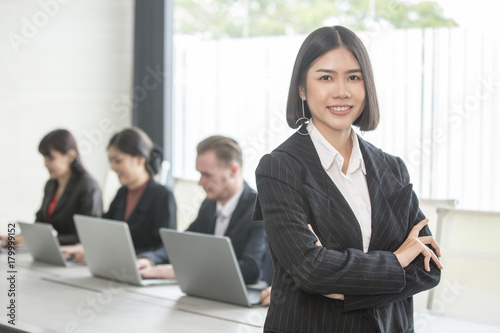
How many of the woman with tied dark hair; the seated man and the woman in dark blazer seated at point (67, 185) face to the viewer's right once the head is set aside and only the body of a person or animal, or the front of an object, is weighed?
0

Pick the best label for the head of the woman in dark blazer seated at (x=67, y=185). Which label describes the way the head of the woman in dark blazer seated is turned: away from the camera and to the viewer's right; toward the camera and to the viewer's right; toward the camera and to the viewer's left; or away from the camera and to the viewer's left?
toward the camera and to the viewer's left

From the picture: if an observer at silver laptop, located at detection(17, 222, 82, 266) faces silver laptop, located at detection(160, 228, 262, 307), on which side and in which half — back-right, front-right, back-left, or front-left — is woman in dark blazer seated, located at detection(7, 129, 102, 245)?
back-left

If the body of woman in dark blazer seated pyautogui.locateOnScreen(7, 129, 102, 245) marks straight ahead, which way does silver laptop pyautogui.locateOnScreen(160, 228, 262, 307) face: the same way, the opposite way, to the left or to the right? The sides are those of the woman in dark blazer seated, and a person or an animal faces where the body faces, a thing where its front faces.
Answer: the opposite way

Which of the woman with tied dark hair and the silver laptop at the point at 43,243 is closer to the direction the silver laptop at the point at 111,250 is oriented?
the woman with tied dark hair

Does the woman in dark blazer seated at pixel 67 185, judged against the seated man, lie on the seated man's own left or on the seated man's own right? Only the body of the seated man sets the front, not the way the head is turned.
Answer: on the seated man's own right

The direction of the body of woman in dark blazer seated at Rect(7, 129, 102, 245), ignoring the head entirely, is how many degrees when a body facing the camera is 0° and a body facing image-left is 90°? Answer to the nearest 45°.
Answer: approximately 45°

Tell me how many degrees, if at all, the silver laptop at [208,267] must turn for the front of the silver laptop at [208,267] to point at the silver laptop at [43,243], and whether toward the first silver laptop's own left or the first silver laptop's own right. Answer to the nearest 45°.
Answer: approximately 90° to the first silver laptop's own left

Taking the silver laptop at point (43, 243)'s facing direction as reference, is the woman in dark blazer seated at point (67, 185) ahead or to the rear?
ahead

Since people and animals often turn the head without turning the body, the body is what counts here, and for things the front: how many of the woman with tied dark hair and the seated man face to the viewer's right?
0

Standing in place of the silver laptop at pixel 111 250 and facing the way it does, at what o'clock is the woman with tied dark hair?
The woman with tied dark hair is roughly at 11 o'clock from the silver laptop.

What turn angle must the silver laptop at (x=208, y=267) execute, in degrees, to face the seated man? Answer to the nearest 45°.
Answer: approximately 45° to its left

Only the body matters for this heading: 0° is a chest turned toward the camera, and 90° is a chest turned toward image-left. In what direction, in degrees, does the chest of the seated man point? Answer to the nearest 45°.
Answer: approximately 45°

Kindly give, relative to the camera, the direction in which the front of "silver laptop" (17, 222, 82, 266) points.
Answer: facing away from the viewer and to the right of the viewer

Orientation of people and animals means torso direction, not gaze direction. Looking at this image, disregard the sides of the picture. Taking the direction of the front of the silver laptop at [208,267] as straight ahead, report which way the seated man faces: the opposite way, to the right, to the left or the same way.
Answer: the opposite way

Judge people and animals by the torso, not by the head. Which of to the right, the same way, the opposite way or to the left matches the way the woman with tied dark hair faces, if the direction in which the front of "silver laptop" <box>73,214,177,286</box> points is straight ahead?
the opposite way

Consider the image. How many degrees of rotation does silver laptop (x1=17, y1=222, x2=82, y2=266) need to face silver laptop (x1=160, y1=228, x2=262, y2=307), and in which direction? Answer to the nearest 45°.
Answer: approximately 90° to its right
